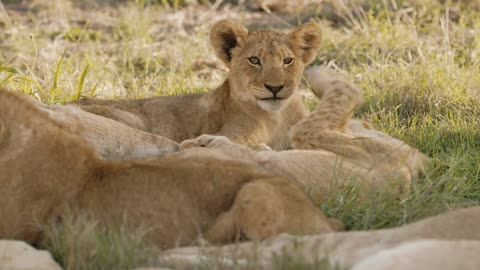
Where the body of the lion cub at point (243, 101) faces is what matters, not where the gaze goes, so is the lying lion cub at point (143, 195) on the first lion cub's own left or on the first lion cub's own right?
on the first lion cub's own right

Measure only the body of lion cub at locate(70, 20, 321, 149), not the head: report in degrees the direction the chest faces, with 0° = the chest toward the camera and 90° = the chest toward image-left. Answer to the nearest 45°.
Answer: approximately 315°
